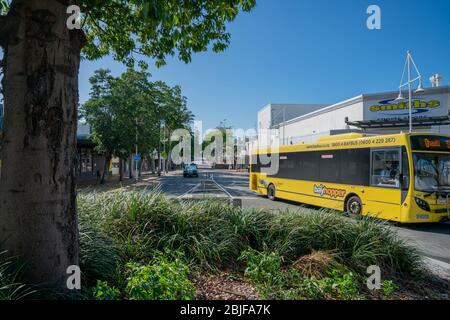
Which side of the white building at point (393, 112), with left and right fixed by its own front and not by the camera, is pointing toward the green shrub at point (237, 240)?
front

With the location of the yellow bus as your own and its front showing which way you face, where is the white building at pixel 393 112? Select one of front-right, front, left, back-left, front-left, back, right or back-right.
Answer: back-left

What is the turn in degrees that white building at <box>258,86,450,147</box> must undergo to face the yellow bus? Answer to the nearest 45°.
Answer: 0° — it already faces it

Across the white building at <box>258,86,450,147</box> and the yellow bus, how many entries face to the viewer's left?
0

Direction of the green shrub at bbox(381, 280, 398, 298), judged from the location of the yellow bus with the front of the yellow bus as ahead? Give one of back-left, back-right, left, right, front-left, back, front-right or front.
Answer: front-right

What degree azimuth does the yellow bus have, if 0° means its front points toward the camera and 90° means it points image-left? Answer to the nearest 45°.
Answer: approximately 315°

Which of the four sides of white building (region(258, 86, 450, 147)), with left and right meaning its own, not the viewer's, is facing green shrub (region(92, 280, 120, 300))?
front

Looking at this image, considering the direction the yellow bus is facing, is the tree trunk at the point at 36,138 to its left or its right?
on its right

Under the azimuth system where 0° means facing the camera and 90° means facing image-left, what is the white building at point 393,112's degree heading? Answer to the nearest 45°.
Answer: approximately 0°

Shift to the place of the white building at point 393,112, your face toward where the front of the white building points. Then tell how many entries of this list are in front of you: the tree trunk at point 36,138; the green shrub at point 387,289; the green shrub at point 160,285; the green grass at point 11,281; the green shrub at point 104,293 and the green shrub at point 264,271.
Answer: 6

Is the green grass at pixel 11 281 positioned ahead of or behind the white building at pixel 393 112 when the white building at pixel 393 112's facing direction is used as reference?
ahead

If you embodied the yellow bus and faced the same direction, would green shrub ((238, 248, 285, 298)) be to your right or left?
on your right
